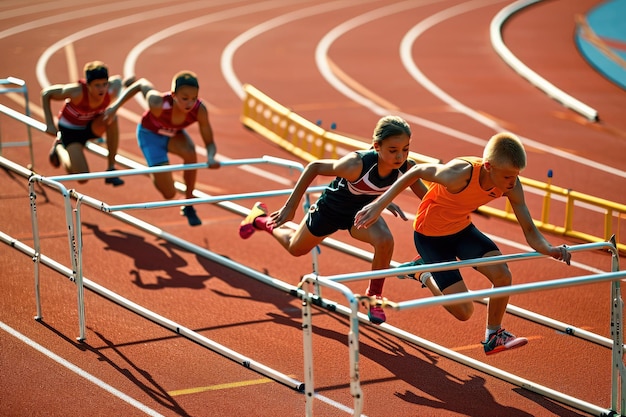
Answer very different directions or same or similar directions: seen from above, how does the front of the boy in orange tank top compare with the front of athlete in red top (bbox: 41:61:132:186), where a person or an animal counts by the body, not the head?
same or similar directions

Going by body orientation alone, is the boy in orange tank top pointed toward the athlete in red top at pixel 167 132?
no

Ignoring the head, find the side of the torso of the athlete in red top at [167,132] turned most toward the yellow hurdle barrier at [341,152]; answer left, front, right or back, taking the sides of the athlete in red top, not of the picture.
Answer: left

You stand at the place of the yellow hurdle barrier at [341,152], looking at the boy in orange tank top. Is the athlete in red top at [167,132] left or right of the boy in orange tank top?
right

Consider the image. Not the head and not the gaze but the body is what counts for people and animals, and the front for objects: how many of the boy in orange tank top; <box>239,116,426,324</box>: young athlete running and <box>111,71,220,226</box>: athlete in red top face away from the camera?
0

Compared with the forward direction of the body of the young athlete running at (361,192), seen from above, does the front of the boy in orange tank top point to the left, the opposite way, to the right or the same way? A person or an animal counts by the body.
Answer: the same way

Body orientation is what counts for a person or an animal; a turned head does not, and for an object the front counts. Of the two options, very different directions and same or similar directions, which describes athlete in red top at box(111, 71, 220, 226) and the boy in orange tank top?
same or similar directions

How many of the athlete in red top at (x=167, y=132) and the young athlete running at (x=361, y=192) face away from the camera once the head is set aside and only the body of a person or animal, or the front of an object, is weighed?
0

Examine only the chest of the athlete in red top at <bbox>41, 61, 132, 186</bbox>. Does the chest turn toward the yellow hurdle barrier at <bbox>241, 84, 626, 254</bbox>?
no

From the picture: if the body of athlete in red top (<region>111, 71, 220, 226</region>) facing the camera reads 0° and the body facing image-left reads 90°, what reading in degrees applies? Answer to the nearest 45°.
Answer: approximately 315°

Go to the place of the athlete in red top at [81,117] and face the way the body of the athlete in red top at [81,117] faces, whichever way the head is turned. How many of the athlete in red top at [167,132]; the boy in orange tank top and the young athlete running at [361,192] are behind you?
0

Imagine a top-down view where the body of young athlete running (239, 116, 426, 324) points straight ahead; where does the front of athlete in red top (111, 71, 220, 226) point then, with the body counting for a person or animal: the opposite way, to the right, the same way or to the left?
the same way
